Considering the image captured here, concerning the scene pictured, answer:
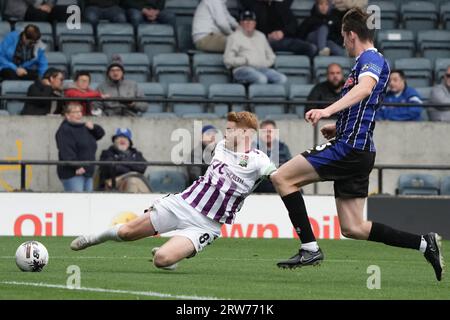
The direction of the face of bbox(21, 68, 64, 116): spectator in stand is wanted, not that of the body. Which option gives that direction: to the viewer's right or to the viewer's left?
to the viewer's right

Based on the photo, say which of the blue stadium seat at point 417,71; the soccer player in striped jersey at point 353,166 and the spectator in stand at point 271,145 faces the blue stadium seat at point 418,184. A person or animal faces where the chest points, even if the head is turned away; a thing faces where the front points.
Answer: the blue stadium seat at point 417,71

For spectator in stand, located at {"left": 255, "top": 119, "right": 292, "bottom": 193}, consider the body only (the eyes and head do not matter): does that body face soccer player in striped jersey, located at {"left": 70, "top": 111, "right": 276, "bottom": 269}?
yes

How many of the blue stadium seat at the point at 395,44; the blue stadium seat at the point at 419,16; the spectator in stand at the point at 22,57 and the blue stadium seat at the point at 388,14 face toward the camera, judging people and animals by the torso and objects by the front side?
4

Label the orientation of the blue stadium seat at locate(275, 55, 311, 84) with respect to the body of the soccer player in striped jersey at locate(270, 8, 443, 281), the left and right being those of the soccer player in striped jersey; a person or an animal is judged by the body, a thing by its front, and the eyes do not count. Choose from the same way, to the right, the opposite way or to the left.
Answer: to the left

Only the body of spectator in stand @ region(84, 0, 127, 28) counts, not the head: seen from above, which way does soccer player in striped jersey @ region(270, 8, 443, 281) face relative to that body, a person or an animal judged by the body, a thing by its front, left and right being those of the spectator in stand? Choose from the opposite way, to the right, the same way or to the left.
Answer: to the right

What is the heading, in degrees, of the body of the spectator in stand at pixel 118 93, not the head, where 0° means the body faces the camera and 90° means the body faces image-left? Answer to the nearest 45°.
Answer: approximately 0°

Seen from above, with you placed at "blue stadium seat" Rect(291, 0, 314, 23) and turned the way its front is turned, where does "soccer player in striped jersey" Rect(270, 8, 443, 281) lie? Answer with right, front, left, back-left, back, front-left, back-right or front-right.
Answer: front

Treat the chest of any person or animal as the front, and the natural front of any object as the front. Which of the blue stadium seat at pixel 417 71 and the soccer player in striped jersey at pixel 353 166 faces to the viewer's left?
the soccer player in striped jersey

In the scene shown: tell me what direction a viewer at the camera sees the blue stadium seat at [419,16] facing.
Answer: facing the viewer

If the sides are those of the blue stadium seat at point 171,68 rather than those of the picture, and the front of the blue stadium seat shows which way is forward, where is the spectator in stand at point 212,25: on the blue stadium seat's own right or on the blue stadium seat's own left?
on the blue stadium seat's own left

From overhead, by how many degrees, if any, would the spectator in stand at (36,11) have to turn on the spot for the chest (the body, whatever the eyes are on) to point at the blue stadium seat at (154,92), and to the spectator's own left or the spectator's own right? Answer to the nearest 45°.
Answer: approximately 45° to the spectator's own left

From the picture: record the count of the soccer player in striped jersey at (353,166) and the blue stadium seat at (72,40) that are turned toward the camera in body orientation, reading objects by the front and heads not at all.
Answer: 1

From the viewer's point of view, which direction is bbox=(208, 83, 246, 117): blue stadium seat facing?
toward the camera

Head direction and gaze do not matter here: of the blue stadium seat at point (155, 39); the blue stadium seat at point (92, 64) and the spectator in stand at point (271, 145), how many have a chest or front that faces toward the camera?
3

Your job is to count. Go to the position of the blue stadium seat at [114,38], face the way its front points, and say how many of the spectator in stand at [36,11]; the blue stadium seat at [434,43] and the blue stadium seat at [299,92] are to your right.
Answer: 1
